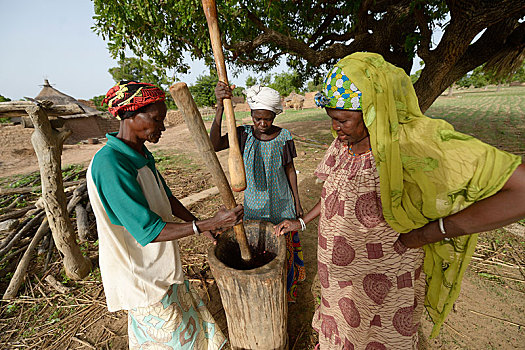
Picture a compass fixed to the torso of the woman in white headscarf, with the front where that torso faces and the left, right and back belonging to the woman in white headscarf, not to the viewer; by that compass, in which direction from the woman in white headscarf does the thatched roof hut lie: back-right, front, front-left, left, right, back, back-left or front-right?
back-right

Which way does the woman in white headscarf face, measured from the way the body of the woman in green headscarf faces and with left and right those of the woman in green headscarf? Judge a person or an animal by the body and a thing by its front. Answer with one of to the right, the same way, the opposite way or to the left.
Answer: to the left

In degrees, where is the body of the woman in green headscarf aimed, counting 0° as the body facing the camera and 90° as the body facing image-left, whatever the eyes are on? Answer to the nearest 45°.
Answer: approximately 45°

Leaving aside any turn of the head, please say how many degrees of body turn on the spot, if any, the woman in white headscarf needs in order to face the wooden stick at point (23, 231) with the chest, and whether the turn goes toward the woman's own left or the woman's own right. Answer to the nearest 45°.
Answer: approximately 90° to the woman's own right

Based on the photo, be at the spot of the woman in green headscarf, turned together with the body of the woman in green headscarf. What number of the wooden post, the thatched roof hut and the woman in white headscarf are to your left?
0

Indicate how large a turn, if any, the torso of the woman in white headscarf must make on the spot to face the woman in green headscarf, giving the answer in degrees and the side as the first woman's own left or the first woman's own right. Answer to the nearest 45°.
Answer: approximately 45° to the first woman's own left

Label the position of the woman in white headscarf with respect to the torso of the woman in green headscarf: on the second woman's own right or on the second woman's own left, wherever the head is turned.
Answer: on the second woman's own right

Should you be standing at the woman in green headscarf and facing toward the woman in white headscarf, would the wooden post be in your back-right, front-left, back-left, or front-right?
front-left

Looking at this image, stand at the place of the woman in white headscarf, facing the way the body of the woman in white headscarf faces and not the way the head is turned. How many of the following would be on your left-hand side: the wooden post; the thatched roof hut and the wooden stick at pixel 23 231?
0

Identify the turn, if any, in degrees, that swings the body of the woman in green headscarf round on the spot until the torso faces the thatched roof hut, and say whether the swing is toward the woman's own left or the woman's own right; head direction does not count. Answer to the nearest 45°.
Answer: approximately 45° to the woman's own right

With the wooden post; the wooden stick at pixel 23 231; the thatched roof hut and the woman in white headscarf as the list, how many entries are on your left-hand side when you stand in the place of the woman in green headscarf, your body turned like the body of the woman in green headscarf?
0

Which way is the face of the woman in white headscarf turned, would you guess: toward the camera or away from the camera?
toward the camera

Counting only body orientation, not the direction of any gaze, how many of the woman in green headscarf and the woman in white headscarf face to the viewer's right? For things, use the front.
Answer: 0

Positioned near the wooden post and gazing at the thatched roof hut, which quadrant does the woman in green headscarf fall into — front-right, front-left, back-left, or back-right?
back-right

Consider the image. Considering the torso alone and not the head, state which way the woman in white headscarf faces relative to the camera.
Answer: toward the camera
